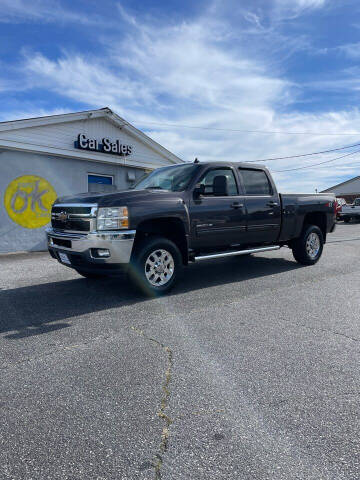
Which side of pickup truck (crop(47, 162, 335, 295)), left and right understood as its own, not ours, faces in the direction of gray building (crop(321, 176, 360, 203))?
back

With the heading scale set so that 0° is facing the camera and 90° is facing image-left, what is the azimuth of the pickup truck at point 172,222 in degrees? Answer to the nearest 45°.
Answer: approximately 45°

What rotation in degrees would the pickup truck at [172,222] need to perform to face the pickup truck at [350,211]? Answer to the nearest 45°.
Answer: approximately 180°

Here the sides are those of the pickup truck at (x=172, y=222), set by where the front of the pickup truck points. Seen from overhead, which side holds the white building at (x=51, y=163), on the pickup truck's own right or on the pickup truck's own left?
on the pickup truck's own right
